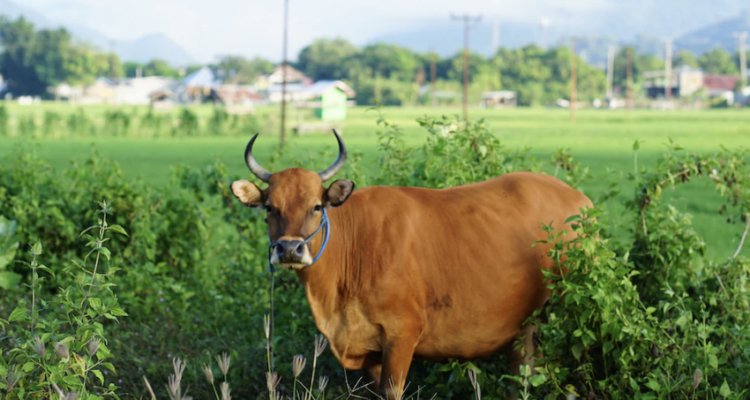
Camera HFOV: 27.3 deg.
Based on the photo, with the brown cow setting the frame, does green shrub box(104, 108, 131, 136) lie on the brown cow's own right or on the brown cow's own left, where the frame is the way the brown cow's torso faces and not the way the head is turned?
on the brown cow's own right

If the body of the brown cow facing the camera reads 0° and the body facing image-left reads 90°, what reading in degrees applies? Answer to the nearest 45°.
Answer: approximately 45°

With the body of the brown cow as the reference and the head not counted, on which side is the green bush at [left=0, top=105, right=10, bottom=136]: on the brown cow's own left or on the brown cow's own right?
on the brown cow's own right
